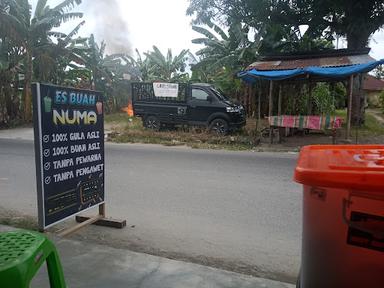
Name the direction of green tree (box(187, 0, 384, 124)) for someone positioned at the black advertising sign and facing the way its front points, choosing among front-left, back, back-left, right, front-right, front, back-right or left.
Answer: left

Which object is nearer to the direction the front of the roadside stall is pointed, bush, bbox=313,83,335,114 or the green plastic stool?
the green plastic stool

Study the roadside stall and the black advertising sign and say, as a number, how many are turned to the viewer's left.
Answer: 0

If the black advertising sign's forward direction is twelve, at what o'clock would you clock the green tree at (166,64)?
The green tree is roughly at 8 o'clock from the black advertising sign.

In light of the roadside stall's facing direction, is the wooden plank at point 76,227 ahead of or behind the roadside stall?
ahead

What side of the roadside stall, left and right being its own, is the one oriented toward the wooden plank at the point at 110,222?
front

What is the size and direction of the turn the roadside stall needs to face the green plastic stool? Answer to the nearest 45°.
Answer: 0° — it already faces it

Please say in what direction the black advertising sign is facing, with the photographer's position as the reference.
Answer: facing the viewer and to the right of the viewer

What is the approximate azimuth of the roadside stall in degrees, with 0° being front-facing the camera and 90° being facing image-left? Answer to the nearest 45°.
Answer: approximately 0°

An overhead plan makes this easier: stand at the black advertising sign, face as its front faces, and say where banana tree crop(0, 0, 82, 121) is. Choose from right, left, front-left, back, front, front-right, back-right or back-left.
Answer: back-left

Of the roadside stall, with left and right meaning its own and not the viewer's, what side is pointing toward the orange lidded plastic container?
front

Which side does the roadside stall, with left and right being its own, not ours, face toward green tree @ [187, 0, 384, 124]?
back

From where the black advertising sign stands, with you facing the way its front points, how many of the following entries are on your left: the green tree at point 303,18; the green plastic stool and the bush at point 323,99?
2

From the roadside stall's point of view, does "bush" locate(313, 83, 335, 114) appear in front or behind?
behind

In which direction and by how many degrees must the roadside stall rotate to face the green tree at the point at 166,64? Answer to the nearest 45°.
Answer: approximately 135° to its right
